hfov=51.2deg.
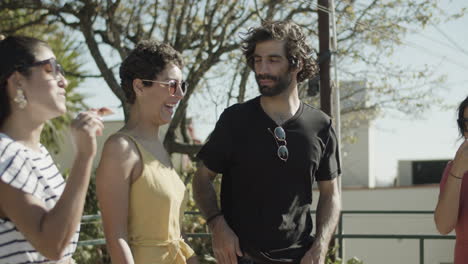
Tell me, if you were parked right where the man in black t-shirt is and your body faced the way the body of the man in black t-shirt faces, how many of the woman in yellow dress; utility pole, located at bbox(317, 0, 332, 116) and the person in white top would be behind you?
1

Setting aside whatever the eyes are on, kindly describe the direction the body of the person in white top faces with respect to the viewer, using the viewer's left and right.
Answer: facing to the right of the viewer

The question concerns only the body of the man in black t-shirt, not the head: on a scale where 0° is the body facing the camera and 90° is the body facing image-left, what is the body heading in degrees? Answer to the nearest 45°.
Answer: approximately 0°

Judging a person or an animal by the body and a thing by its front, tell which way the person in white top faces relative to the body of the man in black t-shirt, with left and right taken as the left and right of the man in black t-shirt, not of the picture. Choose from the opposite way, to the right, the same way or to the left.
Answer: to the left

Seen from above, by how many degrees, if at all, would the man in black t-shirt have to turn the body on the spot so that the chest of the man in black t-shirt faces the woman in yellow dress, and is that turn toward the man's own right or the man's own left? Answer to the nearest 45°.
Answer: approximately 45° to the man's own right

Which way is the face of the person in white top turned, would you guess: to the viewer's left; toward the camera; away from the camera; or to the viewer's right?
to the viewer's right

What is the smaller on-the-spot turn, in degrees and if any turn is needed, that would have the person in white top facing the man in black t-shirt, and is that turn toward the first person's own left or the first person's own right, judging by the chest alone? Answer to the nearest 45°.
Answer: approximately 45° to the first person's own left

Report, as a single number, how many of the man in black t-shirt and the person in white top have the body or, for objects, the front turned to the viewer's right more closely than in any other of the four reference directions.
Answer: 1

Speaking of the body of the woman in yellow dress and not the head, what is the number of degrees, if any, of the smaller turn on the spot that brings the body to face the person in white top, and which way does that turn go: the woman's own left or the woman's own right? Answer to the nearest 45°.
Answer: approximately 90° to the woman's own right
